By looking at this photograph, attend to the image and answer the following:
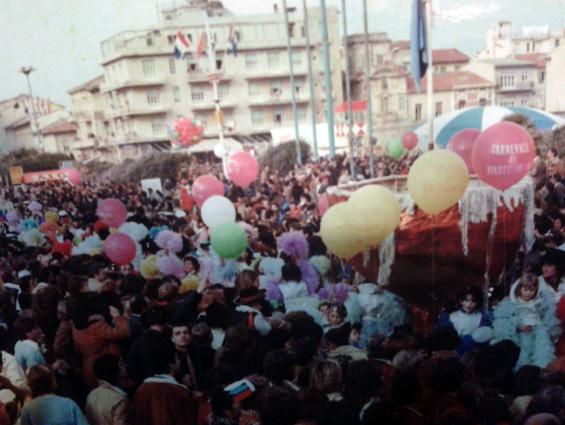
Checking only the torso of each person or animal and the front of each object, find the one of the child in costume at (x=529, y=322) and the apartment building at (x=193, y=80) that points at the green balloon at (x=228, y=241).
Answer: the apartment building

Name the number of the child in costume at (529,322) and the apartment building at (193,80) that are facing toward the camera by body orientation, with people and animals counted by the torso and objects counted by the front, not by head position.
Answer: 2

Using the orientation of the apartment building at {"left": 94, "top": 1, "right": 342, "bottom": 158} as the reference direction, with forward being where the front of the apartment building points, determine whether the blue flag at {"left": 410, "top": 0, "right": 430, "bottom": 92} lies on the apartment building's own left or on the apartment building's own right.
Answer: on the apartment building's own left

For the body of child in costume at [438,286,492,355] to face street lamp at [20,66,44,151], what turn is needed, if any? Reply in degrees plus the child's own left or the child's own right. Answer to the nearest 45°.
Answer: approximately 90° to the child's own right

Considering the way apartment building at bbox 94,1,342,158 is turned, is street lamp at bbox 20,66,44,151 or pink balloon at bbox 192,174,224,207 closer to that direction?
the pink balloon

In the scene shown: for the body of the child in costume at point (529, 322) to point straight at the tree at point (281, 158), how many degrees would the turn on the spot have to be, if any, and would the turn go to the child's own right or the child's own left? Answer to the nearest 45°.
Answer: approximately 135° to the child's own right

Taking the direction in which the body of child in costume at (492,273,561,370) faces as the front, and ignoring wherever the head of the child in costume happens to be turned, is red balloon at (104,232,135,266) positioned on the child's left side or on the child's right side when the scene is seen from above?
on the child's right side

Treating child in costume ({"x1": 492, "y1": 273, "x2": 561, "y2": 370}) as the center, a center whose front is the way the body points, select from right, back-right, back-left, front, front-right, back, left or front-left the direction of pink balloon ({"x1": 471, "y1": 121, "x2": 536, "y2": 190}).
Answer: back

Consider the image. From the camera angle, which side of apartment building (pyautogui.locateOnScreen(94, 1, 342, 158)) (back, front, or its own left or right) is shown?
front

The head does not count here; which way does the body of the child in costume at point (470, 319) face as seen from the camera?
toward the camera

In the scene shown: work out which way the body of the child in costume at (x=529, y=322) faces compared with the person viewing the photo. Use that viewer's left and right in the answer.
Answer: facing the viewer
